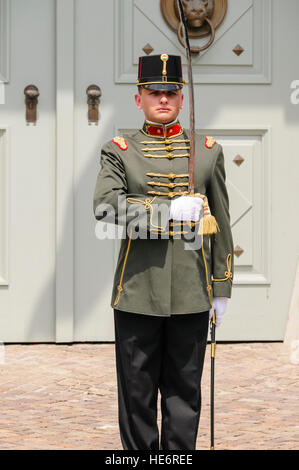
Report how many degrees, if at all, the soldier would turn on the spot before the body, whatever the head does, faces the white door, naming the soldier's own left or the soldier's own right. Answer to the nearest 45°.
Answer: approximately 180°

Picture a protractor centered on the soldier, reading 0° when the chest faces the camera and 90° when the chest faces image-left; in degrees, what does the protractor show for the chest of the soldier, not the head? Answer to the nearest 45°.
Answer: approximately 0°
